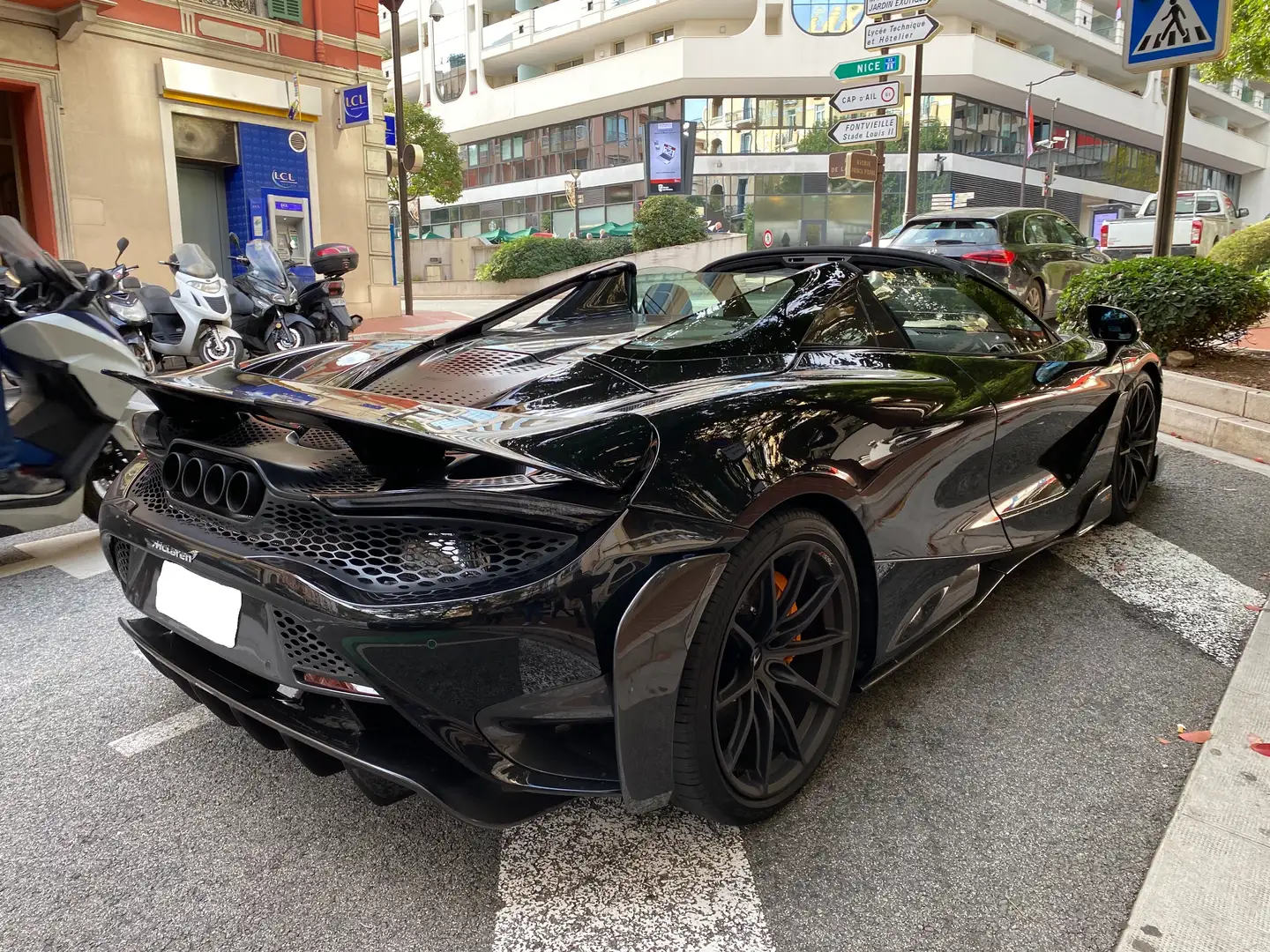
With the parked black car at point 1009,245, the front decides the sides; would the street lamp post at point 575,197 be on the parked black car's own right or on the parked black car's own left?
on the parked black car's own left

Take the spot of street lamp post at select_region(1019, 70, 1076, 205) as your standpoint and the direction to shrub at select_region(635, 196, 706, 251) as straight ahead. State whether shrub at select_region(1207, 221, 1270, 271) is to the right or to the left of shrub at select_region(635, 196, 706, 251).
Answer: left

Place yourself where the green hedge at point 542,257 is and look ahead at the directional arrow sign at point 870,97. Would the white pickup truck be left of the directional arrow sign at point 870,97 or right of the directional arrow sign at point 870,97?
left

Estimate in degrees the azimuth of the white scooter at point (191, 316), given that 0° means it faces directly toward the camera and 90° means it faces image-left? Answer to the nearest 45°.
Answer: approximately 315°

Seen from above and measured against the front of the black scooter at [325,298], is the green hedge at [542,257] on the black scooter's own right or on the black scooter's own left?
on the black scooter's own right

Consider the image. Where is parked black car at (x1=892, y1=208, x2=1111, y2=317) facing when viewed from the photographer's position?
facing away from the viewer and to the right of the viewer

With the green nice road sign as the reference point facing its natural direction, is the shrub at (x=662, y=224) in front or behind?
behind

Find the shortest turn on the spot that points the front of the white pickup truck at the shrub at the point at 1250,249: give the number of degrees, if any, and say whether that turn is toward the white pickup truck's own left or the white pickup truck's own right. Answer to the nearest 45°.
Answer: approximately 135° to the white pickup truck's own right

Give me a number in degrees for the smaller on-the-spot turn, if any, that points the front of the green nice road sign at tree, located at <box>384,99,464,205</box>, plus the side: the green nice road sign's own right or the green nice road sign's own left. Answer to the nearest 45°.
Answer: approximately 135° to the green nice road sign's own right
